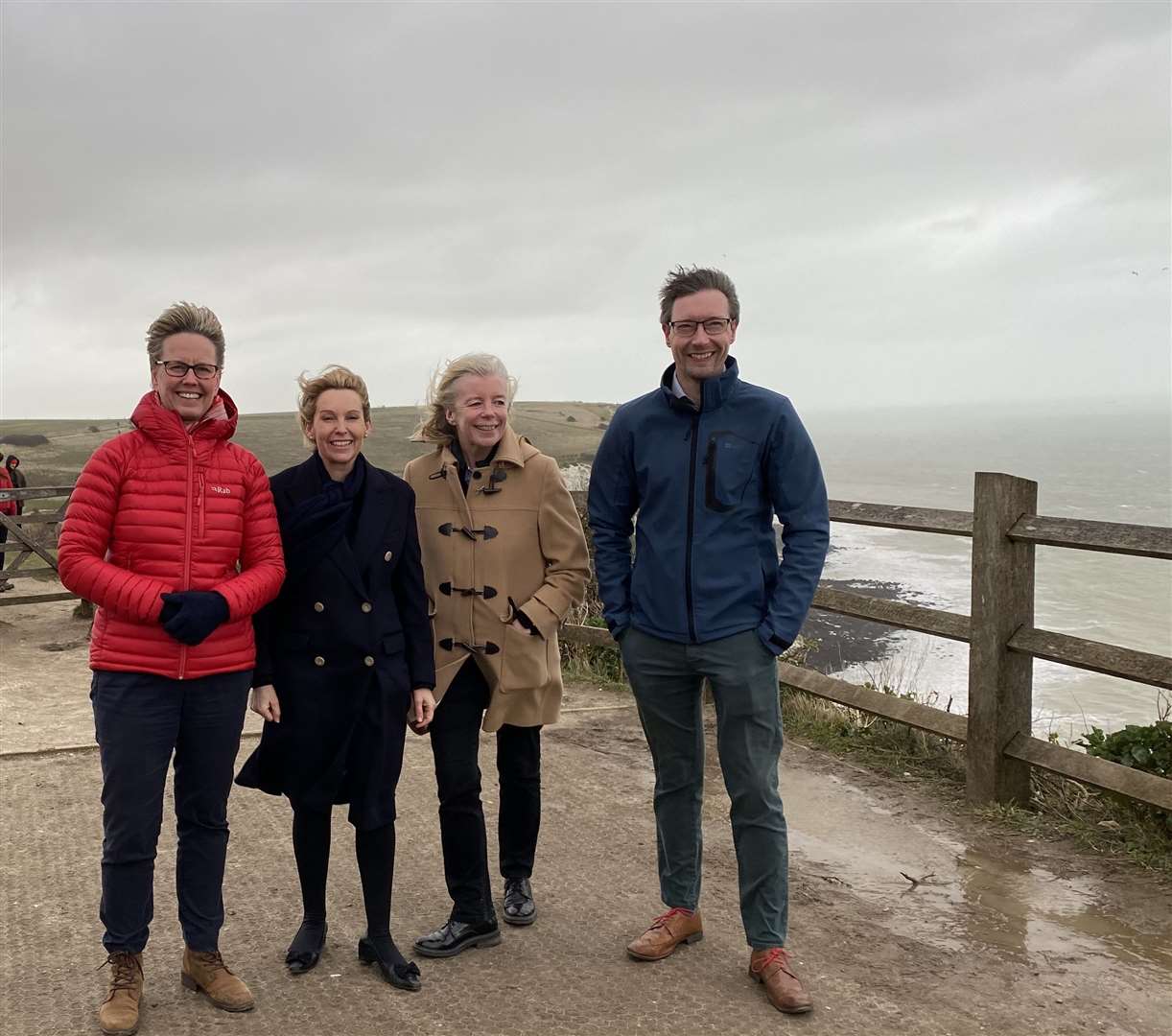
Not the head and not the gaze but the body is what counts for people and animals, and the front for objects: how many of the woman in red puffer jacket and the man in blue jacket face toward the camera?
2

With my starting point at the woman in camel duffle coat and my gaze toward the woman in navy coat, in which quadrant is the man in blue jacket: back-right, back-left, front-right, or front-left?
back-left

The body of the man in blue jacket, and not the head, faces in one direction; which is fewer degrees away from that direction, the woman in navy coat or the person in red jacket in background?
the woman in navy coat

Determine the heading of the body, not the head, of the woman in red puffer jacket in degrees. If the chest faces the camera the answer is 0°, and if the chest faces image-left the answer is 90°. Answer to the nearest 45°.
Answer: approximately 0°

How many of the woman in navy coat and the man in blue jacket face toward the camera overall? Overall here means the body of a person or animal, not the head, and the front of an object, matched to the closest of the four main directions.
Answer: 2

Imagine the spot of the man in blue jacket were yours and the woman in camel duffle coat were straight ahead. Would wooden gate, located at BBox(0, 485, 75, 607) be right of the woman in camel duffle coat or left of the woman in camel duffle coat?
right

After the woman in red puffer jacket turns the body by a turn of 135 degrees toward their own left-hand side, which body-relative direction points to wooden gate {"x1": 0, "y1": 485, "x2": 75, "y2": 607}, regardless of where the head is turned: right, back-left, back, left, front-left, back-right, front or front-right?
front-left

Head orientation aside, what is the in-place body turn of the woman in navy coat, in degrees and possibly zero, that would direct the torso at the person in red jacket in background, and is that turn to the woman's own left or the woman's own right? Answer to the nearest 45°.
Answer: approximately 180°
